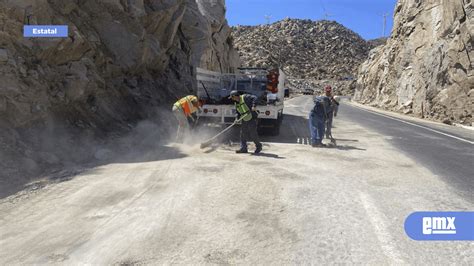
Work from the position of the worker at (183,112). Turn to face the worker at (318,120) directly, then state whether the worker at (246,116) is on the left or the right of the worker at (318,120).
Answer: right

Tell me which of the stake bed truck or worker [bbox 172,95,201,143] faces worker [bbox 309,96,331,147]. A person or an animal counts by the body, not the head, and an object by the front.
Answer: worker [bbox 172,95,201,143]

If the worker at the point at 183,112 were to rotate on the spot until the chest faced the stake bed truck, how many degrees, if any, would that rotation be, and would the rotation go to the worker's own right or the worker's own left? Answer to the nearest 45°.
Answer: approximately 45° to the worker's own left

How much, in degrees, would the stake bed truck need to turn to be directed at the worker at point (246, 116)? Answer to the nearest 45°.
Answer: approximately 180°

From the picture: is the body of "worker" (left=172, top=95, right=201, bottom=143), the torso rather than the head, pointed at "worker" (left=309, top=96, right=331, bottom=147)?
yes

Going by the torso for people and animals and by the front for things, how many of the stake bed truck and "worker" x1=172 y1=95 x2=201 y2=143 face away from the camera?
1

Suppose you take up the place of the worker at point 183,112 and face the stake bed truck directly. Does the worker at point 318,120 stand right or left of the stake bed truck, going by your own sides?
right

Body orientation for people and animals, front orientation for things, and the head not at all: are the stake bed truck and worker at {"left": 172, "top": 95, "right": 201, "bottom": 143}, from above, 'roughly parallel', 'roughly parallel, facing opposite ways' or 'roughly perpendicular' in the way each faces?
roughly perpendicular

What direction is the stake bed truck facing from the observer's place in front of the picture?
facing away from the viewer

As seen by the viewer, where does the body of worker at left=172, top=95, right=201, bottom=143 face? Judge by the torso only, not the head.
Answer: to the viewer's right

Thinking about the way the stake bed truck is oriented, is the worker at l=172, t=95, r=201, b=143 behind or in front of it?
behind
